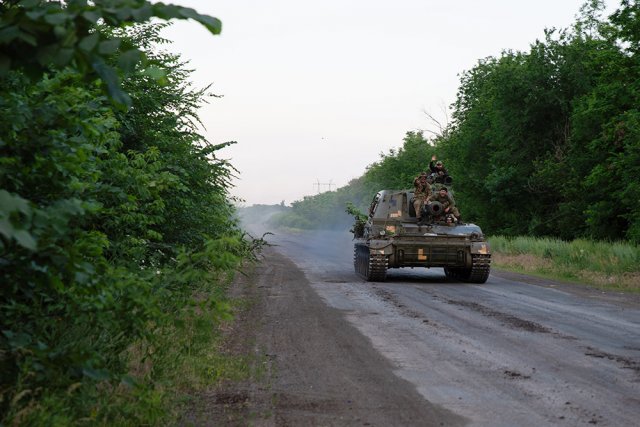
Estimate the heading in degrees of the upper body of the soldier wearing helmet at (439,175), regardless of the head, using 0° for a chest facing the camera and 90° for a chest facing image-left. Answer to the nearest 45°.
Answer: approximately 0°

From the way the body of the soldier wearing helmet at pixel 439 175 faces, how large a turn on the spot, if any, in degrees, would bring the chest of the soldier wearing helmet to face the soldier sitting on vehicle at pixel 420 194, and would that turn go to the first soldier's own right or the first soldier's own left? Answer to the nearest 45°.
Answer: approximately 45° to the first soldier's own right
